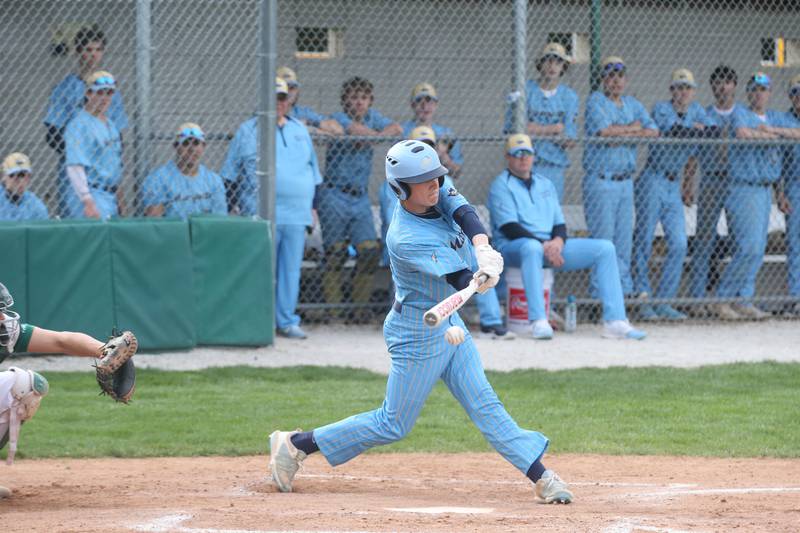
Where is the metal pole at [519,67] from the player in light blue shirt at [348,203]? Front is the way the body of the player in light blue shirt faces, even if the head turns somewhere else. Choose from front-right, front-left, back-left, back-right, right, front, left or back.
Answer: left

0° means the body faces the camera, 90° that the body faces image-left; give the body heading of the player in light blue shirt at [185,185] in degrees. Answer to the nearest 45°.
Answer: approximately 0°

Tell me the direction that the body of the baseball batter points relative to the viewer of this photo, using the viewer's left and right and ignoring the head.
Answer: facing the viewer and to the right of the viewer

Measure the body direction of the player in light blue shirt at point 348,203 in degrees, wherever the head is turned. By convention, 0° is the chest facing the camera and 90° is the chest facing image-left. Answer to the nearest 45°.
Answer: approximately 0°

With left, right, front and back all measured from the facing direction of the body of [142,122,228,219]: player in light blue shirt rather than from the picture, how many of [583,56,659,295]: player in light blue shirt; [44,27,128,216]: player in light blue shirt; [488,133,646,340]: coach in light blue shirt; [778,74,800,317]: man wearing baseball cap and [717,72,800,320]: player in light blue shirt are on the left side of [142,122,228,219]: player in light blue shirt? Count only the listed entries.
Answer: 4

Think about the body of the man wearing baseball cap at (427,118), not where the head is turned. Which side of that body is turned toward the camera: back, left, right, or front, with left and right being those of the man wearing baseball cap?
front

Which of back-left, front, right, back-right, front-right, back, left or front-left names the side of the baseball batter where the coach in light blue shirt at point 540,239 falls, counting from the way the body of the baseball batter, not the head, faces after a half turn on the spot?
front-right

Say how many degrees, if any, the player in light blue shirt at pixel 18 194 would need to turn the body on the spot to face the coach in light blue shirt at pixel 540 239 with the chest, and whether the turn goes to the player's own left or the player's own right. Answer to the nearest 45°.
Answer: approximately 90° to the player's own left

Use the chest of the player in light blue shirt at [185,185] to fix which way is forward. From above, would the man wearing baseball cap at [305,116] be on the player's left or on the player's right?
on the player's left

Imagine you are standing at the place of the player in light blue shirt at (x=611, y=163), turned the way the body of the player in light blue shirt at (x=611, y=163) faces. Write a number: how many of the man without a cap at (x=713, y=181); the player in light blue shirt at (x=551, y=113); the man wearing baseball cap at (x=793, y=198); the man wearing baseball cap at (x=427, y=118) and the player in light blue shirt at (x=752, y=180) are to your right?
2

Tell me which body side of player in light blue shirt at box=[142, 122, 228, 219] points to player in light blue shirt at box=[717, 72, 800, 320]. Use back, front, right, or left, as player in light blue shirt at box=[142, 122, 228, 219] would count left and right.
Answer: left

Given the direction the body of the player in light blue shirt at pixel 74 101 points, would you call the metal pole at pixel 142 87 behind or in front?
in front

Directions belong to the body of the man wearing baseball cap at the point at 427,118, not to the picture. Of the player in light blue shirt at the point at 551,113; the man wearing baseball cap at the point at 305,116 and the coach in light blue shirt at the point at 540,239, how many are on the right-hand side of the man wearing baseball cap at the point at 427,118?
1
